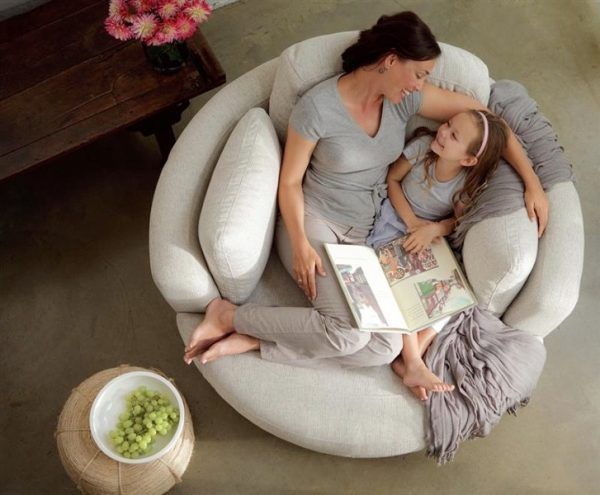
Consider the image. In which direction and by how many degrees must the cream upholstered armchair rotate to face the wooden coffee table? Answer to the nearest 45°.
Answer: approximately 135° to its right

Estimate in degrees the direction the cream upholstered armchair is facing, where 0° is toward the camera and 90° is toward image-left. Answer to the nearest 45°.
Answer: approximately 0°
